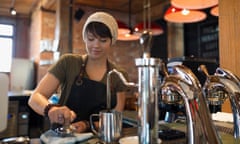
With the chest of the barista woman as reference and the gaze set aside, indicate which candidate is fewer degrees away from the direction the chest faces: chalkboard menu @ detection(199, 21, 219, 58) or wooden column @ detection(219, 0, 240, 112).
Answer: the wooden column

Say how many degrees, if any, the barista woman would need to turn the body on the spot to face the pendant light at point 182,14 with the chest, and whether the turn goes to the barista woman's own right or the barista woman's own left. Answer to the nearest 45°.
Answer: approximately 135° to the barista woman's own left

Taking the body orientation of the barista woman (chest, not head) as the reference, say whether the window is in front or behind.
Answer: behind

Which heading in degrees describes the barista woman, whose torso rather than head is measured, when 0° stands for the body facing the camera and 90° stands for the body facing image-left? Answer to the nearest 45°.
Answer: approximately 0°

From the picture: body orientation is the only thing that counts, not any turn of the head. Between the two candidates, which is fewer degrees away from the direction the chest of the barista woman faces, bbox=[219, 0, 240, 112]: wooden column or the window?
the wooden column

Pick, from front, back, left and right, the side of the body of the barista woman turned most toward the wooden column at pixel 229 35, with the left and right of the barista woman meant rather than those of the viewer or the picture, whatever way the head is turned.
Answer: left

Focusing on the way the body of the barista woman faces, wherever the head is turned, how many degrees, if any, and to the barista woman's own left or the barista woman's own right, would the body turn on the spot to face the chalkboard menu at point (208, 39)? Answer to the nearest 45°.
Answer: approximately 135° to the barista woman's own left

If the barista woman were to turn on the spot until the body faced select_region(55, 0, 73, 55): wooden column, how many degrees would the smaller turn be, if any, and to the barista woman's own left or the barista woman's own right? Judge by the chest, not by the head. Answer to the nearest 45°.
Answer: approximately 180°

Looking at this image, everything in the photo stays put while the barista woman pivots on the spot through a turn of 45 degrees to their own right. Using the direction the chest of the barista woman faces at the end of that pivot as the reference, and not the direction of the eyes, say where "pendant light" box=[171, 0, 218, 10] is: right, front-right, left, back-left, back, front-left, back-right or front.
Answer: back
